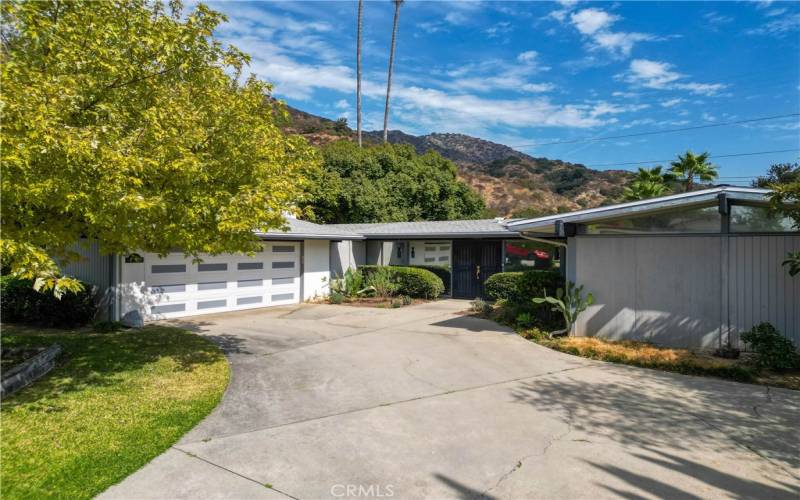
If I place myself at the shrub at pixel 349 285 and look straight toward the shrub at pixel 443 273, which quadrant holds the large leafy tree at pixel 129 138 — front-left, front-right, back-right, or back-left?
back-right

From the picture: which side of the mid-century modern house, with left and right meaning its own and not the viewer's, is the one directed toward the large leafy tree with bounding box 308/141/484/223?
back

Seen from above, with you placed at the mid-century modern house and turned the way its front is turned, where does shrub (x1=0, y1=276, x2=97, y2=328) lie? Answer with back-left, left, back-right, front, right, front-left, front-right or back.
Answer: right

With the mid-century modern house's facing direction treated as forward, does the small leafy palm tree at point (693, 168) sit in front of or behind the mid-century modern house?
behind

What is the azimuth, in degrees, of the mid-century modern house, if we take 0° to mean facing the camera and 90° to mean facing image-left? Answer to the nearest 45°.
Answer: approximately 0°
